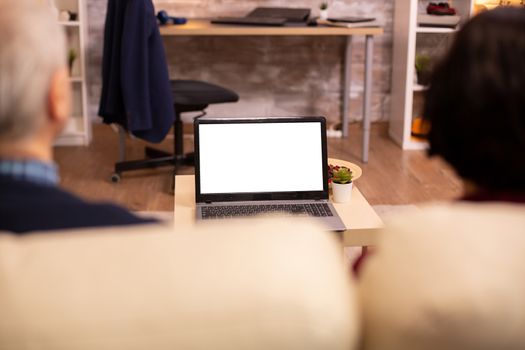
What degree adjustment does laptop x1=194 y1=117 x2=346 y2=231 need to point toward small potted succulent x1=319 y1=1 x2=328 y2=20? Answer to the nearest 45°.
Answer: approximately 180°

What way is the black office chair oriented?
to the viewer's right

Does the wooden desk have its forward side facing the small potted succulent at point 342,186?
yes

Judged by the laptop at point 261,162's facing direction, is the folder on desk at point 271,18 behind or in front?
behind

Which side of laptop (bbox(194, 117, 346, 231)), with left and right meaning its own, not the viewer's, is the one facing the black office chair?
back

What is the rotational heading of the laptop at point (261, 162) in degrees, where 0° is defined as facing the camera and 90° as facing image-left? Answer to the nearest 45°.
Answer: approximately 0°

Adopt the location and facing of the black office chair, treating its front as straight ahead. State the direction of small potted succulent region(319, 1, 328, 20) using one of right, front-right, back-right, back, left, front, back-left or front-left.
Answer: front-left
